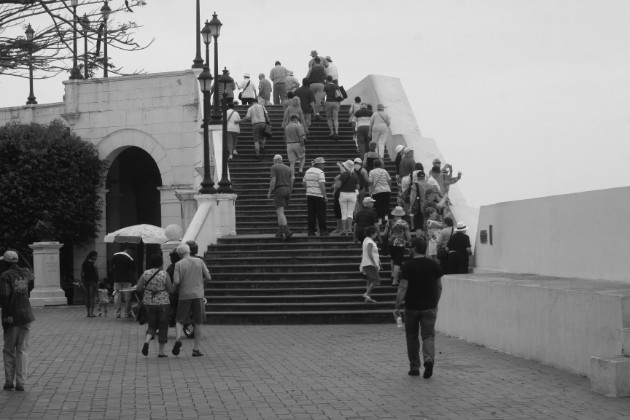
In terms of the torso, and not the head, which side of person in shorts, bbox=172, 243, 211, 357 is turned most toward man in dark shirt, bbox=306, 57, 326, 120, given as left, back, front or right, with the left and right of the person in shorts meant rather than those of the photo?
front

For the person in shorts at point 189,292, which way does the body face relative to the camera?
away from the camera

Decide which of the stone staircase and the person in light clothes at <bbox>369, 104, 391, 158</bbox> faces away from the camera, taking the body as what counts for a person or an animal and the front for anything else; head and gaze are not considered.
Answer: the person in light clothes

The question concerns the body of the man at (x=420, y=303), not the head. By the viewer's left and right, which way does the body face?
facing away from the viewer

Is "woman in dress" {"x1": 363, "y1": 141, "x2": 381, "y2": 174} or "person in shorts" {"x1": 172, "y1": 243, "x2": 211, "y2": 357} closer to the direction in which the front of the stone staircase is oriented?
the person in shorts

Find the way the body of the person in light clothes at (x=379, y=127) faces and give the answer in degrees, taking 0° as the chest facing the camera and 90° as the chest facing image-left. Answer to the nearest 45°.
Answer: approximately 180°

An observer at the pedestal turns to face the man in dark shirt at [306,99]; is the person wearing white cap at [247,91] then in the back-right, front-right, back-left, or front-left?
front-left

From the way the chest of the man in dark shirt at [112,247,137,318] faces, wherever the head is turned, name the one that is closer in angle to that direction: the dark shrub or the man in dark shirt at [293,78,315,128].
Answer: the man in dark shirt

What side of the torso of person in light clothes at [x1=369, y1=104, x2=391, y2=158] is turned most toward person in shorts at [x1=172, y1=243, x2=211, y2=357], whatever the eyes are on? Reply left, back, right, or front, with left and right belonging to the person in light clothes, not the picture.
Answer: back

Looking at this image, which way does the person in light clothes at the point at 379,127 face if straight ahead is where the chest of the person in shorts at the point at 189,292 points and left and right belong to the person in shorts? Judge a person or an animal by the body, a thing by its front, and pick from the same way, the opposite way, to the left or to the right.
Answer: the same way

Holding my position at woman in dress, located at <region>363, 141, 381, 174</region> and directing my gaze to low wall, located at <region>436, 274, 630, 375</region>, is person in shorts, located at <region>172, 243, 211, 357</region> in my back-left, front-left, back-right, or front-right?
front-right

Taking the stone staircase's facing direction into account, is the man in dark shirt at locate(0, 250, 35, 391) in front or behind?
in front

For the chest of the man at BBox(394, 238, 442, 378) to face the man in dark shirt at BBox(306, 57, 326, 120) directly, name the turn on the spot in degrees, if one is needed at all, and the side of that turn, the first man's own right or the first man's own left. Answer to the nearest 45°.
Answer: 0° — they already face them

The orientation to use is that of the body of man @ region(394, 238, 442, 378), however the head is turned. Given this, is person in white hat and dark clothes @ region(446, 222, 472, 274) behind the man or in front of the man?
in front
